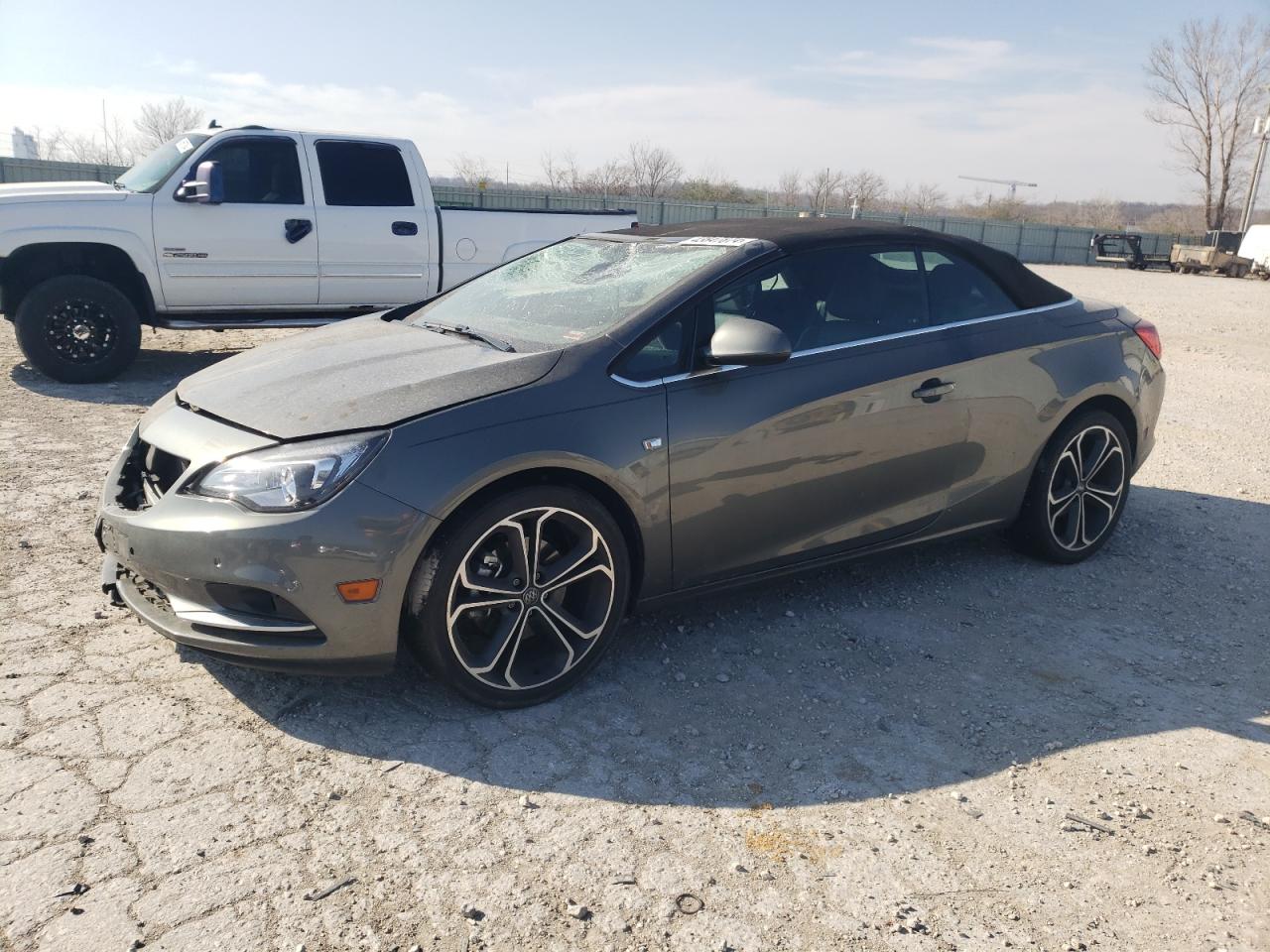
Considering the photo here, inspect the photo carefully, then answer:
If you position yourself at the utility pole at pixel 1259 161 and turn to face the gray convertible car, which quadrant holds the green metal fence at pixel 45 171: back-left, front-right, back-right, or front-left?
front-right

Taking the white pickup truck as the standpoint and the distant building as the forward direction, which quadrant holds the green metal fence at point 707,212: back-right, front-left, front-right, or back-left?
front-right

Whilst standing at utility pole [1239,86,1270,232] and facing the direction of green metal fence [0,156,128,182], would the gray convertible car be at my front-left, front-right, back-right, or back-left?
front-left

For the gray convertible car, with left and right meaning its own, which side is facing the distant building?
right

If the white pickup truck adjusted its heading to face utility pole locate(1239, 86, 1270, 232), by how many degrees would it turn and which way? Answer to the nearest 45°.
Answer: approximately 135° to its right

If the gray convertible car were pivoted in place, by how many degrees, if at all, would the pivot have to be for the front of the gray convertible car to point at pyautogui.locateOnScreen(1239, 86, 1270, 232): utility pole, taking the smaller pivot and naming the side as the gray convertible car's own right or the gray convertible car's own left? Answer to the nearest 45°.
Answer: approximately 180°

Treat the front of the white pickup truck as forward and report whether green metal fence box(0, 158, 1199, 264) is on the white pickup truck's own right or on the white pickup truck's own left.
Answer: on the white pickup truck's own right

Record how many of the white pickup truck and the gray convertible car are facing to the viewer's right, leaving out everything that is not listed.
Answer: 0

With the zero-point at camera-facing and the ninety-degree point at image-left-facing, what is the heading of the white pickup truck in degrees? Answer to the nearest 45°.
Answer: approximately 90°

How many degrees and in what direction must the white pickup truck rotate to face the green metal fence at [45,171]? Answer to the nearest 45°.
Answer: approximately 90° to its right

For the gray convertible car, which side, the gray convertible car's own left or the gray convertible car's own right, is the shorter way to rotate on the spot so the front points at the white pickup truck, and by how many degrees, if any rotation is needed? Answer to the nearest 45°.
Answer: approximately 90° to the gray convertible car's own right

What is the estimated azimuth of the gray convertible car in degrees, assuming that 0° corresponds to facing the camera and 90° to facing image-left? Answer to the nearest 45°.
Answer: approximately 45°
